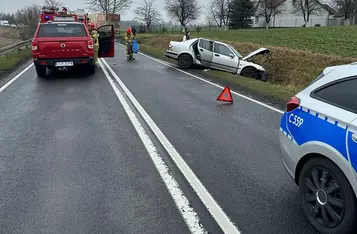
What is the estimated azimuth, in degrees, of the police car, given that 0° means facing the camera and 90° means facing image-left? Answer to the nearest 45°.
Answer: approximately 315°

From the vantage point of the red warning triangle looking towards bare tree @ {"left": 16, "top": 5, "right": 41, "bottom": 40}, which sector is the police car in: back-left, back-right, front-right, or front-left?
back-left

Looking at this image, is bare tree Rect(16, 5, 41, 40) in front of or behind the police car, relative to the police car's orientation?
behind

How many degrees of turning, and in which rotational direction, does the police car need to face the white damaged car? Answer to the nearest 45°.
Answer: approximately 135° to its left

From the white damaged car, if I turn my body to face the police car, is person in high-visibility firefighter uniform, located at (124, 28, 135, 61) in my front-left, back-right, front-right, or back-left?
back-right

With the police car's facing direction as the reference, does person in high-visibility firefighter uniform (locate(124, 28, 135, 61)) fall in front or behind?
behind
